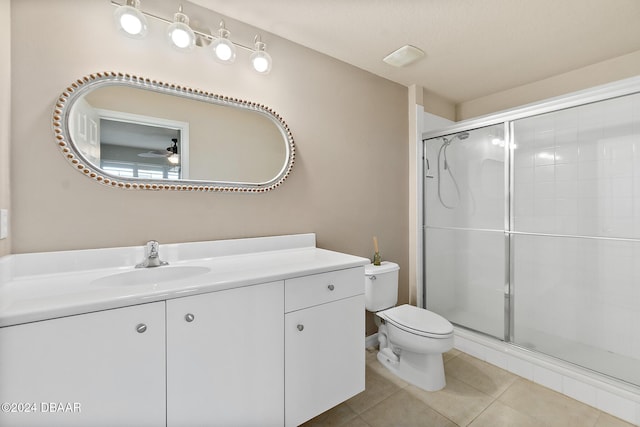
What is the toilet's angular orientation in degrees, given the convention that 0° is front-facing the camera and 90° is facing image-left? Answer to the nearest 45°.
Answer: approximately 315°

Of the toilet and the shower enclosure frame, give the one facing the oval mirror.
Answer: the shower enclosure frame

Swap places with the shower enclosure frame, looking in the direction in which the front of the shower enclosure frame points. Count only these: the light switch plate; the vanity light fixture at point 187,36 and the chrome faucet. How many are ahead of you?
3

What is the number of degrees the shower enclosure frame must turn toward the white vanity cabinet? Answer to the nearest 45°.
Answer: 0° — it already faces it

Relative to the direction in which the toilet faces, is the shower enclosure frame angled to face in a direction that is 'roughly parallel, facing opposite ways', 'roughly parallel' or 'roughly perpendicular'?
roughly perpendicular

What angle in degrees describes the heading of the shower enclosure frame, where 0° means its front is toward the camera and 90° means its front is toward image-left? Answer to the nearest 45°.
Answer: approximately 45°

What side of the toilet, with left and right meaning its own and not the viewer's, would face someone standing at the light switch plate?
right
